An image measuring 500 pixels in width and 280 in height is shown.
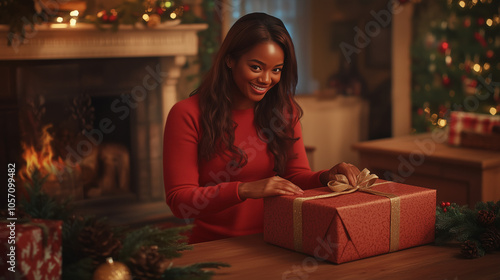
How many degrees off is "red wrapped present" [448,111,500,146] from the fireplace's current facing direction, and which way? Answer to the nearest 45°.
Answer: approximately 90° to its left

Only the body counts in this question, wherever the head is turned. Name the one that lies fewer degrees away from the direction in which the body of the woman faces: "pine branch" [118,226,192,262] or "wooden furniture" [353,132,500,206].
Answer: the pine branch

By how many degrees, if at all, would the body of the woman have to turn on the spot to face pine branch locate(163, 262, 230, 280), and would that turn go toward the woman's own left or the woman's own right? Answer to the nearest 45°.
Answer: approximately 45° to the woman's own right

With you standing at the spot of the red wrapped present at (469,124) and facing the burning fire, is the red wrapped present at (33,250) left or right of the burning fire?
left

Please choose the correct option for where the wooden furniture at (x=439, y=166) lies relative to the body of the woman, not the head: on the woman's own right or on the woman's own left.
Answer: on the woman's own left

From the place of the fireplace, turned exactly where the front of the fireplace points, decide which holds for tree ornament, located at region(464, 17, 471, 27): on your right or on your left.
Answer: on your left

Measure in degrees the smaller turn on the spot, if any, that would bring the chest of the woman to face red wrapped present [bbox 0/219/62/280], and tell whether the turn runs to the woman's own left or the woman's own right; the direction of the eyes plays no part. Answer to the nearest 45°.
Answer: approximately 45° to the woman's own right

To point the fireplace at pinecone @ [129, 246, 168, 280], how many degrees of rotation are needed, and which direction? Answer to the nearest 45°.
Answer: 0° — it already faces it

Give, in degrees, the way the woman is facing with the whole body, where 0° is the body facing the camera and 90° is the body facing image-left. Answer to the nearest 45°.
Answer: approximately 315°

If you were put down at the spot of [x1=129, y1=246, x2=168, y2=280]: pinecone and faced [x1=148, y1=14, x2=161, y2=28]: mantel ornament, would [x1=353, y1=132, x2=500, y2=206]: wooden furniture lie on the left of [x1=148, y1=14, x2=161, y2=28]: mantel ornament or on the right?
right

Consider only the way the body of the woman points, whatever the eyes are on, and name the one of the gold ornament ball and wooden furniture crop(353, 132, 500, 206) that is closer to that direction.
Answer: the gold ornament ball

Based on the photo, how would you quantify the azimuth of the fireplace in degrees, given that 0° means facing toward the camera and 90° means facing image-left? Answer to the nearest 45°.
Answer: approximately 0°
